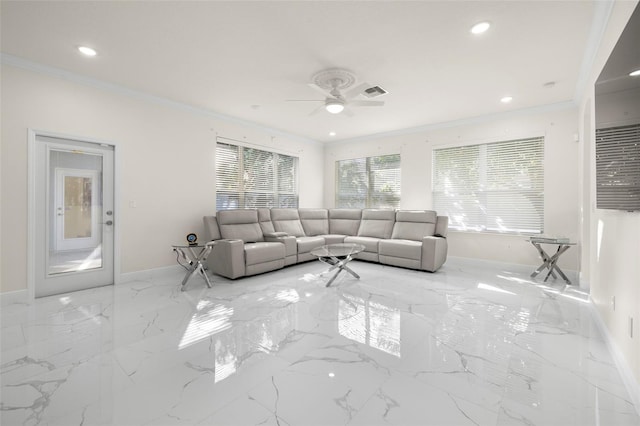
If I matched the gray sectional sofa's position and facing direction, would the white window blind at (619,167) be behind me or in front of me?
in front

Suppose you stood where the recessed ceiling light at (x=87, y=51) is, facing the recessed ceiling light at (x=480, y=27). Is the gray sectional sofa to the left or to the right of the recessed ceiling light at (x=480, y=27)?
left

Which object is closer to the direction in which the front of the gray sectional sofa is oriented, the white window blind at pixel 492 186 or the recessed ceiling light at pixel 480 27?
the recessed ceiling light

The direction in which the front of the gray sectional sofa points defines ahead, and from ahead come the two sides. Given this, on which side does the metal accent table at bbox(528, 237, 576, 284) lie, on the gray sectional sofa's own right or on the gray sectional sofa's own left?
on the gray sectional sofa's own left

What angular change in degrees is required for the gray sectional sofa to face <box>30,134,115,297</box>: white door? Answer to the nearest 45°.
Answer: approximately 45° to its right

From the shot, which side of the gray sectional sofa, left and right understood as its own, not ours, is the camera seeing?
front

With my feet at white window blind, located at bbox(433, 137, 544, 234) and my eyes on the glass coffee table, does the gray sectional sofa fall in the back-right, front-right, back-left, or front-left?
front-right

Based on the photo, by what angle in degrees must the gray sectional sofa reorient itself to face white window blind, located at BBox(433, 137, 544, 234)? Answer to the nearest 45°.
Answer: approximately 90° to its left
